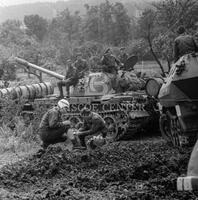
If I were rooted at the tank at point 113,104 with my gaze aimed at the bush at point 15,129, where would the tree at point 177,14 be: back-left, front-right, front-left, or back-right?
back-right

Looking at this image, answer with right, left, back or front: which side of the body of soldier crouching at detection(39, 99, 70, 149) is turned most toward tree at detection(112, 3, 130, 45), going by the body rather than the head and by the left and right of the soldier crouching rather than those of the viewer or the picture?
left

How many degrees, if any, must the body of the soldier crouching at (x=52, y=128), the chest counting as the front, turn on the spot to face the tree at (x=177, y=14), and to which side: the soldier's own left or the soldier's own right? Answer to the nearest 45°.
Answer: approximately 45° to the soldier's own left

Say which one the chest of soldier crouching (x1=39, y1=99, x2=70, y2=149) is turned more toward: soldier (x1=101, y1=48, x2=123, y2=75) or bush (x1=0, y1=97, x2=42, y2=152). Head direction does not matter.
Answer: the soldier

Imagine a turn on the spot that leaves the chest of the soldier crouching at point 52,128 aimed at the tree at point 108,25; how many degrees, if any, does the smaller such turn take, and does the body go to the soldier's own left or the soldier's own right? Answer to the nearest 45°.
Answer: approximately 90° to the soldier's own left

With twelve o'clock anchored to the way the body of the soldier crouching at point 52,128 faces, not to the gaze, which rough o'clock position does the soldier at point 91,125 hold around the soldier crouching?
The soldier is roughly at 12 o'clock from the soldier crouching.

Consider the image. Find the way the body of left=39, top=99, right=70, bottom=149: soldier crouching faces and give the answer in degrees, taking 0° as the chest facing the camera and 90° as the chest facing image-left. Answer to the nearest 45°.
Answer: approximately 270°

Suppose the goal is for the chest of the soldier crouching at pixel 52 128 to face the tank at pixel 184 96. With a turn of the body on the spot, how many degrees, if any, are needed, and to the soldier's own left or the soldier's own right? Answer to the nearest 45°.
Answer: approximately 45° to the soldier's own right
